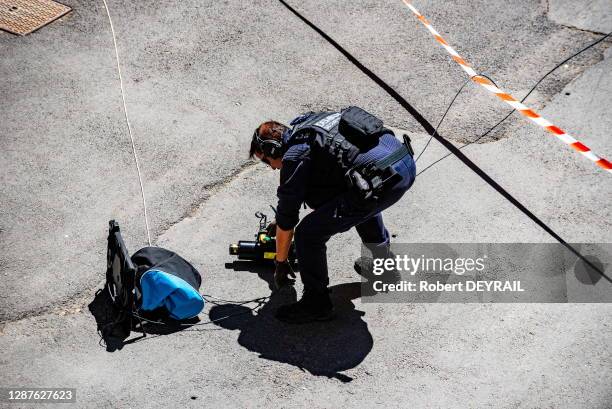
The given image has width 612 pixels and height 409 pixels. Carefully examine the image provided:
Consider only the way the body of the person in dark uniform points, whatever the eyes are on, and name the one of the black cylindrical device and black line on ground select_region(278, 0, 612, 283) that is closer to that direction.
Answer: the black cylindrical device

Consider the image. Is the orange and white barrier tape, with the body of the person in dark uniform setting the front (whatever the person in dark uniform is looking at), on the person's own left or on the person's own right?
on the person's own right

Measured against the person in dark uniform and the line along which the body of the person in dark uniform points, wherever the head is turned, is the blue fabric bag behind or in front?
in front

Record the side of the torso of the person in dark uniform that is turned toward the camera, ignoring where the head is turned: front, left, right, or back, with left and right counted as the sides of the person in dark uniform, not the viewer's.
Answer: left

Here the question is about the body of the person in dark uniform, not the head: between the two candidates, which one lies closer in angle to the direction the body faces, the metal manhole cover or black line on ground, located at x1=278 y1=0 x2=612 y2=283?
the metal manhole cover

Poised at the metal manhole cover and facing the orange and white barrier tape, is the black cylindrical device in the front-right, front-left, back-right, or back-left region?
front-right

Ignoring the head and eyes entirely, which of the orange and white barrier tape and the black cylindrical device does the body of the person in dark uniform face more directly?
the black cylindrical device

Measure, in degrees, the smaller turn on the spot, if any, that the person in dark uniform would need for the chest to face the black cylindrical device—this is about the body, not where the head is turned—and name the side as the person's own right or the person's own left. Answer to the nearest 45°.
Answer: approximately 45° to the person's own right

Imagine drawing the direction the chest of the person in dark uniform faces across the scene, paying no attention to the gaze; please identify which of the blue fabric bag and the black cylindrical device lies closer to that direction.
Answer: the blue fabric bag
